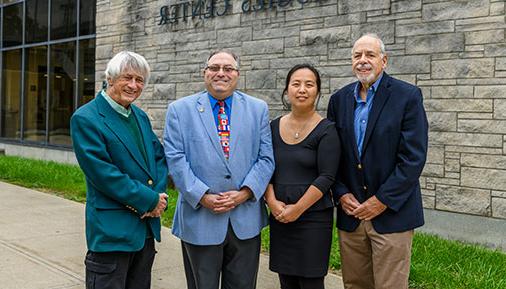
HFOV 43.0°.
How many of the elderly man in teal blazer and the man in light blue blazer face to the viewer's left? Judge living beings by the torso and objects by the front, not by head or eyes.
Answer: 0

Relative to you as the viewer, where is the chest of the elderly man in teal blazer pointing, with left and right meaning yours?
facing the viewer and to the right of the viewer

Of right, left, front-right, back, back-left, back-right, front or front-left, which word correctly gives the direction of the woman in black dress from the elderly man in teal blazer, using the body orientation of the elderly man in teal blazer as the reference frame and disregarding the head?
front-left

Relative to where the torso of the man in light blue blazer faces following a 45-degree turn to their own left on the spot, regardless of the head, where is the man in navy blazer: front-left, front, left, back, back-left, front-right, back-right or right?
front-left

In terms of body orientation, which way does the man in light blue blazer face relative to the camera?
toward the camera

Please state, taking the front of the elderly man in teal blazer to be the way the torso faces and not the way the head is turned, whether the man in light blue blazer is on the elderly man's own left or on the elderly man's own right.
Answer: on the elderly man's own left

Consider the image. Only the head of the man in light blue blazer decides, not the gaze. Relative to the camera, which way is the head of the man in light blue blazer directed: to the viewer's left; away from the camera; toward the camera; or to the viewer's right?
toward the camera

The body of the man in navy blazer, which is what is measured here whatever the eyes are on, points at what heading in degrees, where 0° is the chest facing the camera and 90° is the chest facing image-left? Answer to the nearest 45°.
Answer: approximately 45°

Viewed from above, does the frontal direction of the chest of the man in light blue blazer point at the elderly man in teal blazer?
no

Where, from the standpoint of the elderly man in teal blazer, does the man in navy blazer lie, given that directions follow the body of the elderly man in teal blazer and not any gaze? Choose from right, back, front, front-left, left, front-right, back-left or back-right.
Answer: front-left
